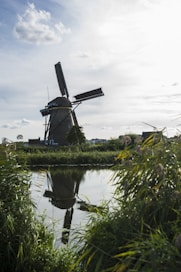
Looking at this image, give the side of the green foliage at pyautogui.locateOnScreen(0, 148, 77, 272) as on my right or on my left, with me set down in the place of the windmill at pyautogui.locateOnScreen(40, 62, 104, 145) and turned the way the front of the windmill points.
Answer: on my right
